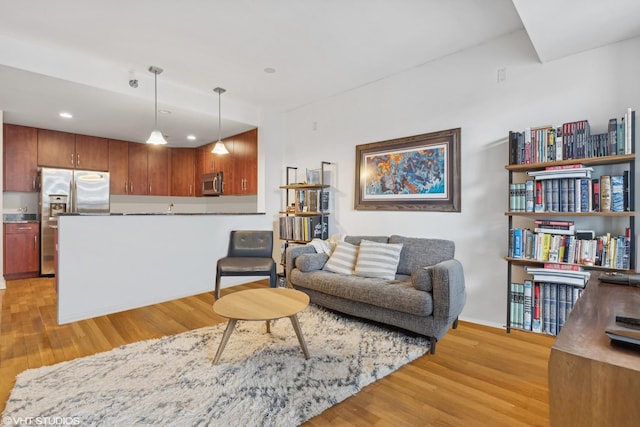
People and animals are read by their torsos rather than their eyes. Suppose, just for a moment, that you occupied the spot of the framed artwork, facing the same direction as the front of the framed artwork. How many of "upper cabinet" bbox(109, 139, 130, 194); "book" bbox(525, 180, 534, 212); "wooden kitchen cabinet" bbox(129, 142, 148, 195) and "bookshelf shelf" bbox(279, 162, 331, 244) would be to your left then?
1

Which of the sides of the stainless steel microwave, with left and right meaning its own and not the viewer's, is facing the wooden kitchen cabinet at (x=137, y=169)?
right

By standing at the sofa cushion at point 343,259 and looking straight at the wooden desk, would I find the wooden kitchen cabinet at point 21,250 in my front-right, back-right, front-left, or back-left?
back-right

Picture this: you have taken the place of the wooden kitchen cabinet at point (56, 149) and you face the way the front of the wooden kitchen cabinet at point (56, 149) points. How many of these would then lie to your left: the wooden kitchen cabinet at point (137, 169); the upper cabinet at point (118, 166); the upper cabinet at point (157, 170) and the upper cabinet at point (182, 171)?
4

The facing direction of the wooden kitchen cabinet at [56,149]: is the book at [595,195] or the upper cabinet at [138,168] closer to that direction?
the book
